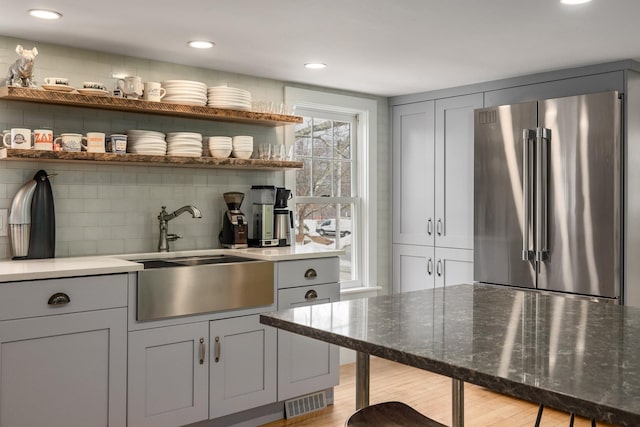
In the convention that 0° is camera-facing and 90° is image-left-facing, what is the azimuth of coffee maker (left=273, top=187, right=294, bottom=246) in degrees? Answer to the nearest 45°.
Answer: approximately 315°

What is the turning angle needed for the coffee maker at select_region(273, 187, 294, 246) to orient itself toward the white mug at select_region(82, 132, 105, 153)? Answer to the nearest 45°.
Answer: approximately 90° to its right

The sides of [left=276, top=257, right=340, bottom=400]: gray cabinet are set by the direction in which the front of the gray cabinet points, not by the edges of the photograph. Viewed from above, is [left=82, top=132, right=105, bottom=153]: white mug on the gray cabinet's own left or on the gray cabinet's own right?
on the gray cabinet's own right

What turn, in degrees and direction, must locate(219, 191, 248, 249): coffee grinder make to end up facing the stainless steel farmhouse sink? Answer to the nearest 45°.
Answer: approximately 45° to its right
